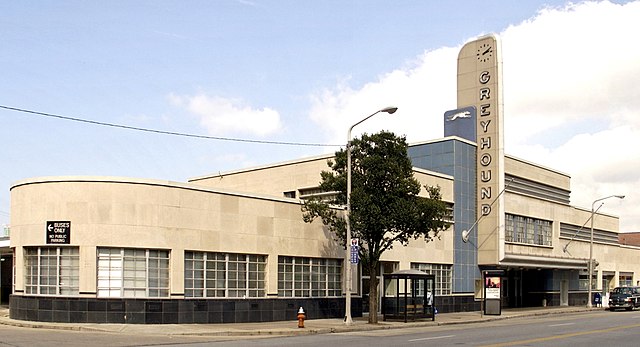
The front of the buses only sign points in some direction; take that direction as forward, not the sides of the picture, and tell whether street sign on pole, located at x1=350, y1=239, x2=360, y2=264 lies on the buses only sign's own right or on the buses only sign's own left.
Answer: on the buses only sign's own left

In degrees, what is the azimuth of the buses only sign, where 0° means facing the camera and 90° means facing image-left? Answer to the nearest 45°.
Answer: approximately 0°

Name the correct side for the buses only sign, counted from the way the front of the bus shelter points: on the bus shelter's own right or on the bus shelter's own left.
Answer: on the bus shelter's own right

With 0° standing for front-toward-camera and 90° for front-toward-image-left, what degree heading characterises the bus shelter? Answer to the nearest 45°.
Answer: approximately 315°
